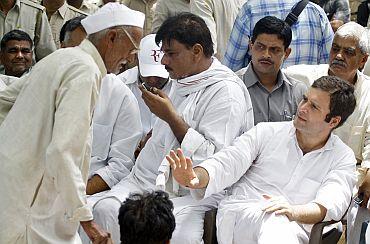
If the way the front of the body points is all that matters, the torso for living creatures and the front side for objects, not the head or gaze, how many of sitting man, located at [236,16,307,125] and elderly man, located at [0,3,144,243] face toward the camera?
1

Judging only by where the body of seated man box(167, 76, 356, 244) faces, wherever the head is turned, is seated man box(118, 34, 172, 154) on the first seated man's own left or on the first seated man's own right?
on the first seated man's own right

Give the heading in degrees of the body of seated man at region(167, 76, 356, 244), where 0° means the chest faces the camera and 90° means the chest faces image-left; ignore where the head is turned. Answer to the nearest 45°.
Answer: approximately 45°

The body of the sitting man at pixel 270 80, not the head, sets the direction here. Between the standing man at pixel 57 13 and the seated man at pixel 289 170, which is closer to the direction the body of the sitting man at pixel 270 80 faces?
the seated man

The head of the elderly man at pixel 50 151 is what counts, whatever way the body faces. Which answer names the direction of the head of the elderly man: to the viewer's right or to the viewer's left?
to the viewer's right

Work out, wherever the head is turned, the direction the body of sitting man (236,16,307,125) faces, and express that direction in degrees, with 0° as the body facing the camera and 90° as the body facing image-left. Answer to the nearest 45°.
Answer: approximately 0°

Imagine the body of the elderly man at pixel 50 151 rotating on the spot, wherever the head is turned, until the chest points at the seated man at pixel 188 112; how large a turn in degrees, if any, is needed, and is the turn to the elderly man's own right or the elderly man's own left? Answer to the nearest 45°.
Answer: approximately 45° to the elderly man's own left

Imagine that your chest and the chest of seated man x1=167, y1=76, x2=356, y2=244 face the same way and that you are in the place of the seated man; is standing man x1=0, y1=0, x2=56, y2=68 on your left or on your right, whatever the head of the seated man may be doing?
on your right

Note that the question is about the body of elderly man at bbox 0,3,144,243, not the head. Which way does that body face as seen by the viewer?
to the viewer's right

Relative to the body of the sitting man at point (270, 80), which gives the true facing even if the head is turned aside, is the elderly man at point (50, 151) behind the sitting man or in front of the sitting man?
in front

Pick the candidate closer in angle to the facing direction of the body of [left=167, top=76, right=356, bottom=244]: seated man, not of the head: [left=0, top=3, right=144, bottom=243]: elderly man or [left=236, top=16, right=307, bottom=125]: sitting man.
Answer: the elderly man

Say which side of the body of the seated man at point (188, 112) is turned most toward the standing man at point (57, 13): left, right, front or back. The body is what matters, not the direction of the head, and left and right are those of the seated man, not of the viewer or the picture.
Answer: right
